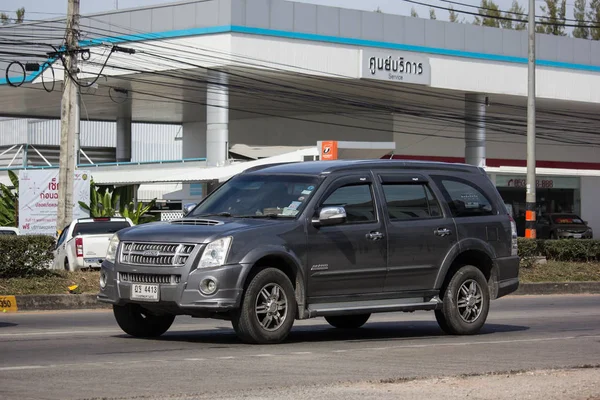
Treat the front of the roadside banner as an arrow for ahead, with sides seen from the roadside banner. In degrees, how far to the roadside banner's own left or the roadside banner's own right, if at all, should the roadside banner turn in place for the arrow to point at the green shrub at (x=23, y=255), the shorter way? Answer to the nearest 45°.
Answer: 0° — it already faces it

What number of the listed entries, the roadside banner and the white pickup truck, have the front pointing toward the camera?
1

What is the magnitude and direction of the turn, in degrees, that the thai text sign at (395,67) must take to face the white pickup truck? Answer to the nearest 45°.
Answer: approximately 45° to its right

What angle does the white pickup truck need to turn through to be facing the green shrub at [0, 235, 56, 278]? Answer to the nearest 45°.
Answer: approximately 135° to its left

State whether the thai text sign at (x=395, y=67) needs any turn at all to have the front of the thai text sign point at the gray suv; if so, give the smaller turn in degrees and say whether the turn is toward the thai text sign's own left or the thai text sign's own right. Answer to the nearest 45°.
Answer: approximately 45° to the thai text sign's own right

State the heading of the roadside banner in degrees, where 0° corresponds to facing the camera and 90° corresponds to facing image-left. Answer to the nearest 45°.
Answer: approximately 0°

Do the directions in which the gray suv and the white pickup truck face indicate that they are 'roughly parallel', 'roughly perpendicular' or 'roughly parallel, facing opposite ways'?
roughly perpendicular

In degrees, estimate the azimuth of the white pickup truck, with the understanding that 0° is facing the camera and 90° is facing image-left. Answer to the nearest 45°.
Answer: approximately 135°

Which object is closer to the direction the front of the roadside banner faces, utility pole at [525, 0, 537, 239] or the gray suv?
the gray suv

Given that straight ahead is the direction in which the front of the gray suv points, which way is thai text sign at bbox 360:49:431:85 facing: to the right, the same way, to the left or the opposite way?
to the left

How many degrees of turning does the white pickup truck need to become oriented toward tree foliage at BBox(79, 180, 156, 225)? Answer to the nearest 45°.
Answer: approximately 45° to its right

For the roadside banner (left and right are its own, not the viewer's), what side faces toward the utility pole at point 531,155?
left

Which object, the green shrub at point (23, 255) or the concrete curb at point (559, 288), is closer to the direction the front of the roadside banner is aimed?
the green shrub

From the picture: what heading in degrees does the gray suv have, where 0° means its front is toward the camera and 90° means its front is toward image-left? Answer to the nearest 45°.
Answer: approximately 45°
